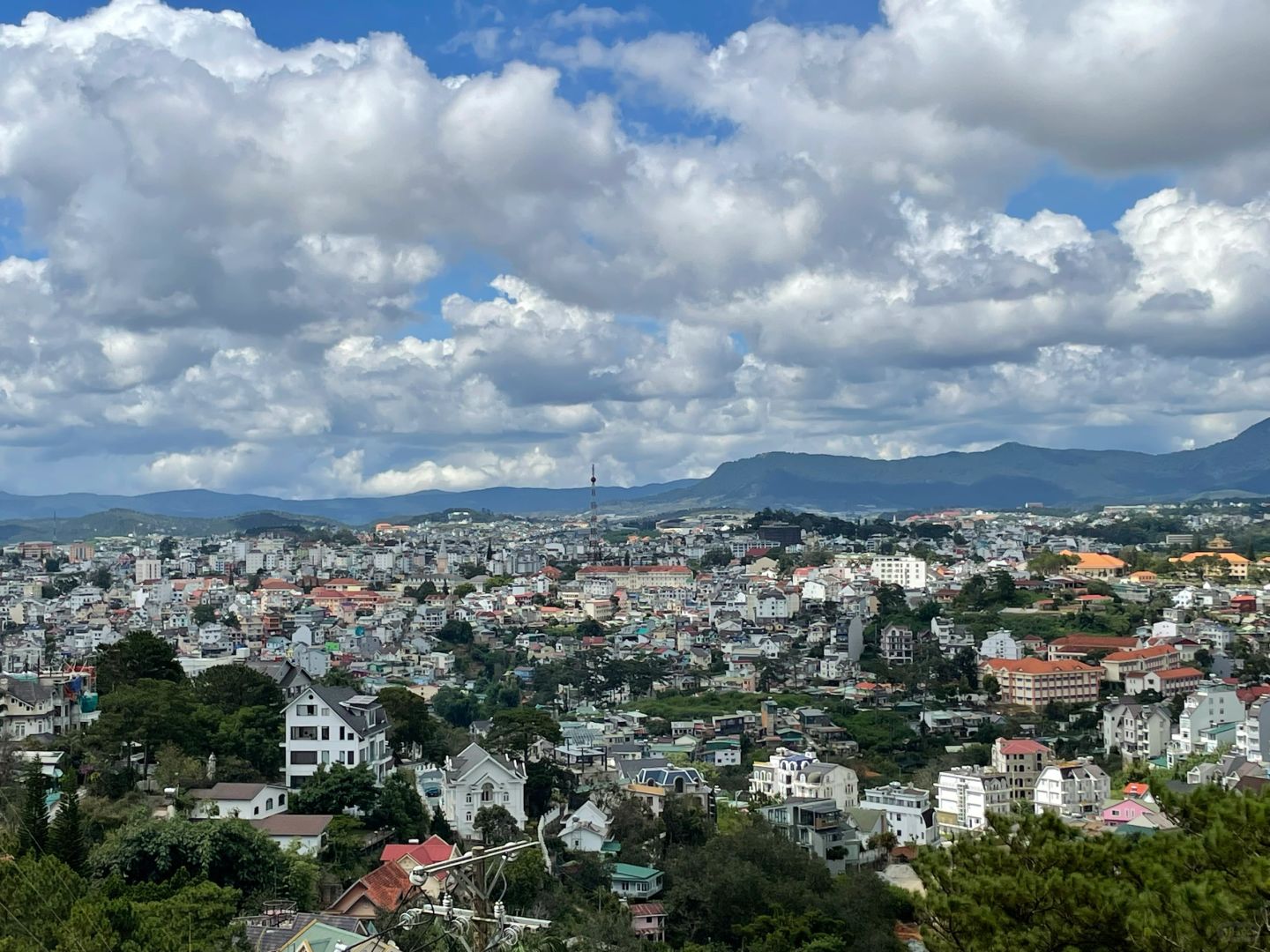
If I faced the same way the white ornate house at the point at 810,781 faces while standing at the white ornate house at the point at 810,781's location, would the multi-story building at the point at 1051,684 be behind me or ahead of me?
behind

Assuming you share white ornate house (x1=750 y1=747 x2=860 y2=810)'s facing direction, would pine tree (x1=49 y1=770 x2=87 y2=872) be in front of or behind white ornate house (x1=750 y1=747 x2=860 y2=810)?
in front

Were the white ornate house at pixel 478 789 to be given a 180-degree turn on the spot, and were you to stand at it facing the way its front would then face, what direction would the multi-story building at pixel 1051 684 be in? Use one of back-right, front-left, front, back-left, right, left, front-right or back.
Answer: front-right

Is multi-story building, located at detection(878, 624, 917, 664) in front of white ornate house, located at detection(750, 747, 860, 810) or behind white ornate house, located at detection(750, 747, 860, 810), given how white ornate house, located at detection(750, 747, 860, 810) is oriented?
behind

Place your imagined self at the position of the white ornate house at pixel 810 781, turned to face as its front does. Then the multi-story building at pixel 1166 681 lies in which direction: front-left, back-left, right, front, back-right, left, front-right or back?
back

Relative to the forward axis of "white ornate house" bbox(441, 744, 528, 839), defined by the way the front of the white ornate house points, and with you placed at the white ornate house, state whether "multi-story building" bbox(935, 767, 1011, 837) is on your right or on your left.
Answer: on your left

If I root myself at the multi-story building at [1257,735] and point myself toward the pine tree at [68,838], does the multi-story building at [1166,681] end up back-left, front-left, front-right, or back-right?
back-right

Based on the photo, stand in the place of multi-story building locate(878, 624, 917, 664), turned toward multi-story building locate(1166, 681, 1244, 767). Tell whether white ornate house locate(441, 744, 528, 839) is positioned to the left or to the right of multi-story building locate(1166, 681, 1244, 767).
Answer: right

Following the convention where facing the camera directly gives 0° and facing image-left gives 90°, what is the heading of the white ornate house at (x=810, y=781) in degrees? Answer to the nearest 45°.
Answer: approximately 45°

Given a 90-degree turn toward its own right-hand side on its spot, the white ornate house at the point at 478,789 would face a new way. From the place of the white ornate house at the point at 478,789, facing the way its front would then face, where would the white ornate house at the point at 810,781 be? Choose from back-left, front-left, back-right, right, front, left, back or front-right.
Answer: back-right

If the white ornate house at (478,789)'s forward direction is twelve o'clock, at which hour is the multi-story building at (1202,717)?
The multi-story building is roughly at 8 o'clock from the white ornate house.

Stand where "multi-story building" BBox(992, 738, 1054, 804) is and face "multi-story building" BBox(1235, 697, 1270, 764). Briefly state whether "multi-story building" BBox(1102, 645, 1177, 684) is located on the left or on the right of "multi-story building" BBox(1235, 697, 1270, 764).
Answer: left

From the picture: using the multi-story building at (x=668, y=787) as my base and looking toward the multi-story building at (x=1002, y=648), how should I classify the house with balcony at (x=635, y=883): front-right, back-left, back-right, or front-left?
back-right
